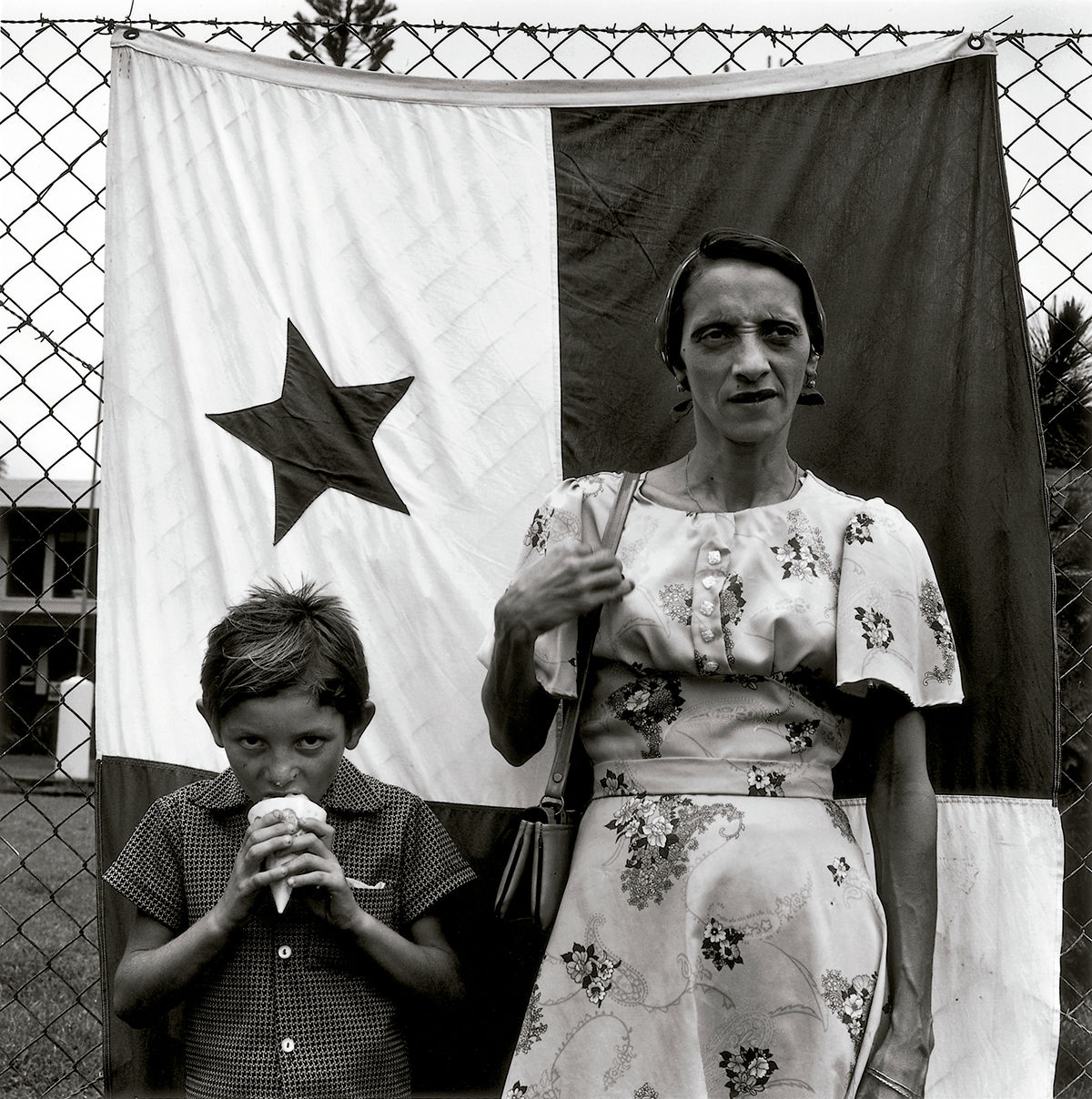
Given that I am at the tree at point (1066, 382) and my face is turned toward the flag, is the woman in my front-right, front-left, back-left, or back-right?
front-left

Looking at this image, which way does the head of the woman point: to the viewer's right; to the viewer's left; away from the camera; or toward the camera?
toward the camera

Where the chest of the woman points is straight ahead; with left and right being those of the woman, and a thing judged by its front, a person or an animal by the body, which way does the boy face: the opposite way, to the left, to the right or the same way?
the same way

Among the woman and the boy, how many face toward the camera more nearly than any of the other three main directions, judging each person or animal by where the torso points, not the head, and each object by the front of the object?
2

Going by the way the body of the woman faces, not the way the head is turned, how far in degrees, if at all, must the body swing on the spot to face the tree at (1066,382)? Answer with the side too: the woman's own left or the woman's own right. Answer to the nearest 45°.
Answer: approximately 135° to the woman's own left

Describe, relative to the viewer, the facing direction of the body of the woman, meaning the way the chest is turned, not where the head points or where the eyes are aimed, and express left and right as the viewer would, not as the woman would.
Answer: facing the viewer

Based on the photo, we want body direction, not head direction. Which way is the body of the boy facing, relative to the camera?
toward the camera
